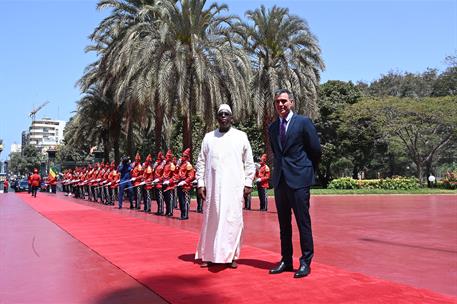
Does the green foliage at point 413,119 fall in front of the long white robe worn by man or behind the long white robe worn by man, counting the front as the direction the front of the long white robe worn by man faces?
behind

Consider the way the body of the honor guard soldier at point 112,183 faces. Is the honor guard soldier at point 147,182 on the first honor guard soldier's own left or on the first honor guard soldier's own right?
on the first honor guard soldier's own left

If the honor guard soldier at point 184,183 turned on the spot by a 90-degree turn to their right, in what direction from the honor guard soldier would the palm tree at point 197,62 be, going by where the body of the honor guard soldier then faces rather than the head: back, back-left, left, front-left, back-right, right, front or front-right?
front-right

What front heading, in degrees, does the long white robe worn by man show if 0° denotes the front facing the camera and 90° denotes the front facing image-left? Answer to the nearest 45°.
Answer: approximately 0°

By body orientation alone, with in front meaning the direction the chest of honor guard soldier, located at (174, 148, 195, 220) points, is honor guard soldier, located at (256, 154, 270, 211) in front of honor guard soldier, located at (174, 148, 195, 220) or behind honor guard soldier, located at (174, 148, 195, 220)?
behind

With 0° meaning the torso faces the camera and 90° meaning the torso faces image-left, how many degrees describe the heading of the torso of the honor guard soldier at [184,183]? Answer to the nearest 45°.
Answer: approximately 45°

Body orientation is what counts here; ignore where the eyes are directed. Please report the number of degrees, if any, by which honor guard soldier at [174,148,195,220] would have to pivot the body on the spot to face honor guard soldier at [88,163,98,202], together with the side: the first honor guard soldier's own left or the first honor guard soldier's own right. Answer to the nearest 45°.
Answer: approximately 90° to the first honor guard soldier's own right

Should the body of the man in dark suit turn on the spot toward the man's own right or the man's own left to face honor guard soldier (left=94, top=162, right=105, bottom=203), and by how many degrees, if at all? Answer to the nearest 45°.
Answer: approximately 90° to the man's own right
